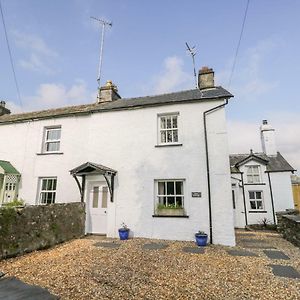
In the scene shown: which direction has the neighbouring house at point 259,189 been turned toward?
toward the camera

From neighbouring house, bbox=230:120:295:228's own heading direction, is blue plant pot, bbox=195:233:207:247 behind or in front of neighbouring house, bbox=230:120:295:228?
in front

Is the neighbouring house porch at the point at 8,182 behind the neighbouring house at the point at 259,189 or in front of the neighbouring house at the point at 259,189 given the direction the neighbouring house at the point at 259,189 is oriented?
in front

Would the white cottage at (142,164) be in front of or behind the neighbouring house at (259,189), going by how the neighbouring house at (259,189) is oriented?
in front

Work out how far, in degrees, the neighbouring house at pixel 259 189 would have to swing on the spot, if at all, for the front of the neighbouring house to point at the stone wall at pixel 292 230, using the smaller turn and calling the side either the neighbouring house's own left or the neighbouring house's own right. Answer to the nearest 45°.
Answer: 0° — it already faces it

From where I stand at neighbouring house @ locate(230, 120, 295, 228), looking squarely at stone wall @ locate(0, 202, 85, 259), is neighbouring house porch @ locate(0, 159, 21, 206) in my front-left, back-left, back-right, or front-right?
front-right
